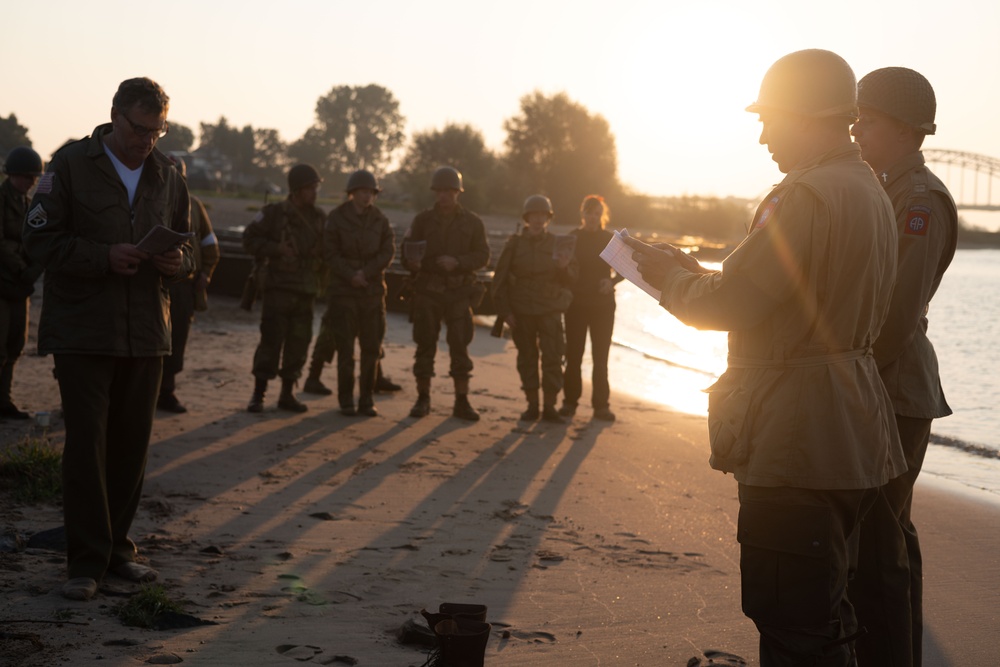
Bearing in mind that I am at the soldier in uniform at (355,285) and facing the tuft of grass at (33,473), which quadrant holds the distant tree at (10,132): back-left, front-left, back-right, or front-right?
back-right

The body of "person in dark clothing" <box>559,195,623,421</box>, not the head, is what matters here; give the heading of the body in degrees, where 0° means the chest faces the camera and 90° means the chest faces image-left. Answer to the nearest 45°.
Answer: approximately 0°

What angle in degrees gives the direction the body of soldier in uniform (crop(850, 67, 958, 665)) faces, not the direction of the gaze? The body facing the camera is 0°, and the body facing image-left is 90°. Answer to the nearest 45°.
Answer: approximately 90°

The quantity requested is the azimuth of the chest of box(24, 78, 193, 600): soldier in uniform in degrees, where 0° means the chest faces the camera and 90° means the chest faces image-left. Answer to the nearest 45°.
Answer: approximately 315°

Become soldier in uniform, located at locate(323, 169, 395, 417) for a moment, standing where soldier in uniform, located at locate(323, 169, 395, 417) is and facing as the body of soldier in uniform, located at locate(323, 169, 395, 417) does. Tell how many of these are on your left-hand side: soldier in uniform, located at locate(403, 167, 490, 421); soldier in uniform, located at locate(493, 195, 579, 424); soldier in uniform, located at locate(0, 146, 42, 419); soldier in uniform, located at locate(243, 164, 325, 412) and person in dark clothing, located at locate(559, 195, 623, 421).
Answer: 3

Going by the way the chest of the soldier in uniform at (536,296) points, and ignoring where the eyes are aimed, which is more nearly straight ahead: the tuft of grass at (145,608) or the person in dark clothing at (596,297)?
the tuft of grass
